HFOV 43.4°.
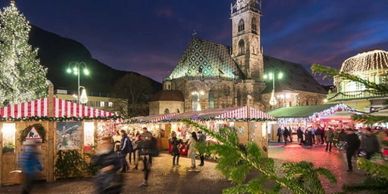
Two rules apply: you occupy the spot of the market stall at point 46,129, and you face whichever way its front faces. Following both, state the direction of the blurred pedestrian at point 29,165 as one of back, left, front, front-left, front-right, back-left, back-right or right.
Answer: front-right

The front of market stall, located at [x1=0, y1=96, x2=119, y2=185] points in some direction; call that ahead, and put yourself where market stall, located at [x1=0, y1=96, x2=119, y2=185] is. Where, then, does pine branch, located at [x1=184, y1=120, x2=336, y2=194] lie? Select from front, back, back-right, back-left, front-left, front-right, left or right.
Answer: front-right

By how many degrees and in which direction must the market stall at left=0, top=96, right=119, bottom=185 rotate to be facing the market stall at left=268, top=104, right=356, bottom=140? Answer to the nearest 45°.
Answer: approximately 90° to its left

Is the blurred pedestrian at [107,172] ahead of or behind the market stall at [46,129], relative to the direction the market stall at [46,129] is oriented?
ahead

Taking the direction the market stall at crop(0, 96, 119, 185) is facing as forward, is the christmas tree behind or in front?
behind

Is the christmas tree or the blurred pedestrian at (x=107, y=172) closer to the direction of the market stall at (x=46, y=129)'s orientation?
the blurred pedestrian

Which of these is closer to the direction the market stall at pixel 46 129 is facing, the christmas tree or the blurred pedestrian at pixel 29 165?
the blurred pedestrian

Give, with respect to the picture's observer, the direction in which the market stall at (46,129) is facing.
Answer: facing the viewer and to the right of the viewer
